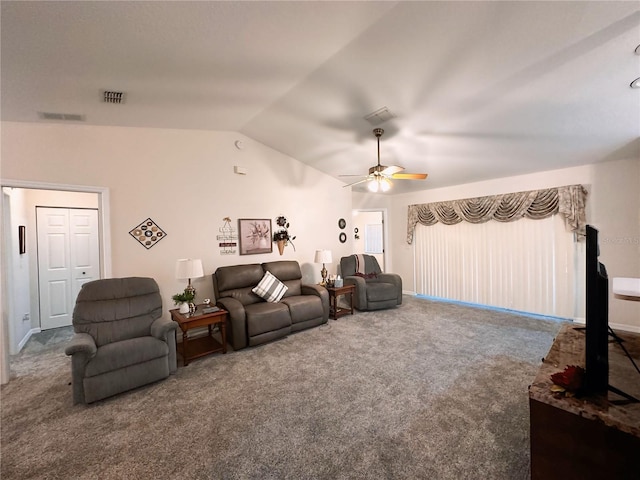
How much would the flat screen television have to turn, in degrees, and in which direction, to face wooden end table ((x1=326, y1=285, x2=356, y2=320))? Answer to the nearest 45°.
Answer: approximately 45° to its right

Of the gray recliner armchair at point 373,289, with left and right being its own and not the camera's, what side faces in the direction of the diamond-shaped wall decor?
right

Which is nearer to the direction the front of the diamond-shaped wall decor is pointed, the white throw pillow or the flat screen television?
the flat screen television

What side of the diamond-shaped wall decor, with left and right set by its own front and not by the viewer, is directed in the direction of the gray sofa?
left

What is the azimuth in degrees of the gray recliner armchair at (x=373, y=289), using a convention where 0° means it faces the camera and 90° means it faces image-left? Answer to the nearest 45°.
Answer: approximately 315°

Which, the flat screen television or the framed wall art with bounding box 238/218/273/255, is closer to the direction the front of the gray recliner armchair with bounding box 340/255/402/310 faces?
the flat screen television

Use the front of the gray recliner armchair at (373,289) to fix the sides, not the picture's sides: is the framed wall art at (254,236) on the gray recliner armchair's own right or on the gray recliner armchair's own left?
on the gray recliner armchair's own right

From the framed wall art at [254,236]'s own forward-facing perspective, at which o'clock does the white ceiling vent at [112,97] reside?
The white ceiling vent is roughly at 3 o'clock from the framed wall art.

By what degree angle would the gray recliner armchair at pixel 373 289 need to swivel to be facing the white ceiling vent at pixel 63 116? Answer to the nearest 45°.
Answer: approximately 90° to its right

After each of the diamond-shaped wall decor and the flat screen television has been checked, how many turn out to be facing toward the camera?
1
